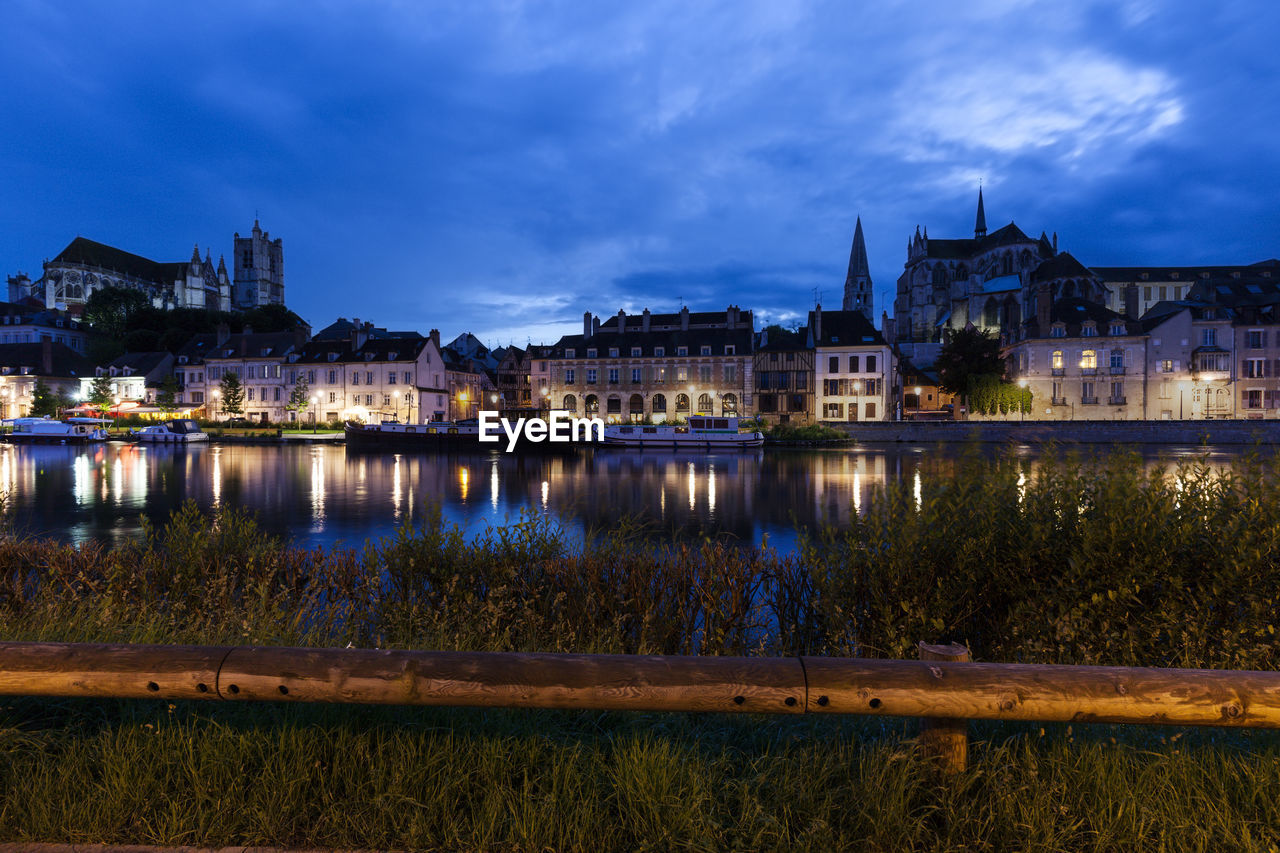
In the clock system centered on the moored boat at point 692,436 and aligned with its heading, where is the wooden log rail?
The wooden log rail is roughly at 9 o'clock from the moored boat.

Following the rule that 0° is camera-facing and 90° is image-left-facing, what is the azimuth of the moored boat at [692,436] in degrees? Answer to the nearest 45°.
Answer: approximately 90°
